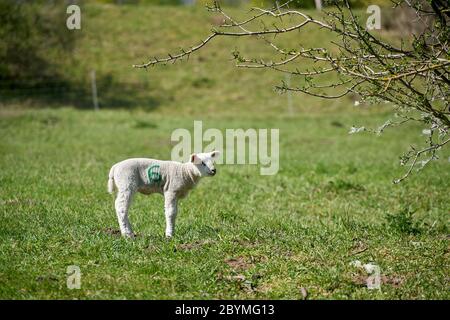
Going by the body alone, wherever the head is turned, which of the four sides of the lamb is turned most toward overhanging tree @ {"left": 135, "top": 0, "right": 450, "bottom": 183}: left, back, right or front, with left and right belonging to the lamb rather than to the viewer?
front

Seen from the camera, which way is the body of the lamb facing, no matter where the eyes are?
to the viewer's right
